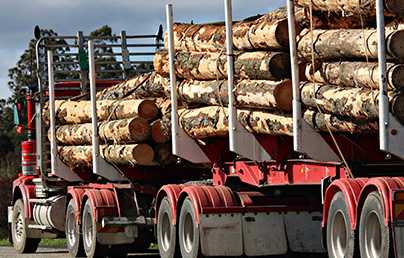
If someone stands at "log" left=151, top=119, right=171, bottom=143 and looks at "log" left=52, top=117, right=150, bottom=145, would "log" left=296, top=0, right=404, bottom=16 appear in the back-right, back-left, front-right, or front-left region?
back-left

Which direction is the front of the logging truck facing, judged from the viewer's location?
facing away from the viewer and to the left of the viewer
